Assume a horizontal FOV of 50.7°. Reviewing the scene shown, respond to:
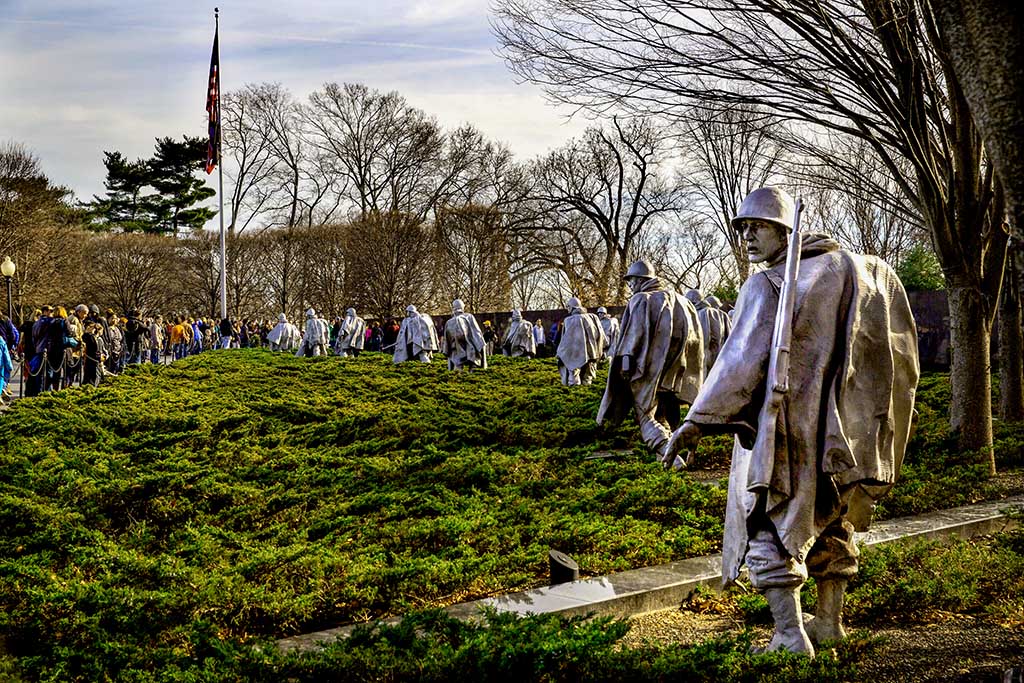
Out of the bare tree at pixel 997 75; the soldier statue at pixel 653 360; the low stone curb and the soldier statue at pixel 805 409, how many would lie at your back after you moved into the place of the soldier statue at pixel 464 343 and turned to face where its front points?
4

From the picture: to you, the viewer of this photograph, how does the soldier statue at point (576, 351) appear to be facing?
facing away from the viewer and to the left of the viewer

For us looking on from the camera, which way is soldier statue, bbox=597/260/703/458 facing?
facing away from the viewer and to the left of the viewer

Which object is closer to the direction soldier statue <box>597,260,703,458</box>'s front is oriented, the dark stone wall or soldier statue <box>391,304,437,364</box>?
the soldier statue

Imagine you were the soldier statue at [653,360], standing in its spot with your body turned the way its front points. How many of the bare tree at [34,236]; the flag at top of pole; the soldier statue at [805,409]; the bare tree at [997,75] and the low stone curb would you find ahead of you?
2

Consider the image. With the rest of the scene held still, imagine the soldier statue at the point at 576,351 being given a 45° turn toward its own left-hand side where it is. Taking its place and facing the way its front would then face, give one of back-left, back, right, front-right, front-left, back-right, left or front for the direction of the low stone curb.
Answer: left

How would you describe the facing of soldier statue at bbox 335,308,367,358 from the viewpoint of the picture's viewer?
facing away from the viewer and to the left of the viewer

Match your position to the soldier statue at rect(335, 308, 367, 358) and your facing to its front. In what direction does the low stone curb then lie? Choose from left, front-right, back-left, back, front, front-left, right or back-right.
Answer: back-left

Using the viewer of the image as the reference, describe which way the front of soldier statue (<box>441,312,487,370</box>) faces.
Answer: facing away from the viewer

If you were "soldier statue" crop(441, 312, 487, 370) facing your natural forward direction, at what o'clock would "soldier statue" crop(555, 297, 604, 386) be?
"soldier statue" crop(555, 297, 604, 386) is roughly at 5 o'clock from "soldier statue" crop(441, 312, 487, 370).

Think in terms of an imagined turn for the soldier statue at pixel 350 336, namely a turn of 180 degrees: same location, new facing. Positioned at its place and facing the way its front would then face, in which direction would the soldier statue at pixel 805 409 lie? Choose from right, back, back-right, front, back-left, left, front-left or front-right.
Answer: front-right

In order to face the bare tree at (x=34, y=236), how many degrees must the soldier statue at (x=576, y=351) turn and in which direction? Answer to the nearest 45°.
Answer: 0° — it already faces it
